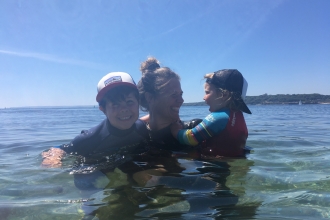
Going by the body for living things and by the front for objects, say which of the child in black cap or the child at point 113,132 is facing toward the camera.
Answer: the child

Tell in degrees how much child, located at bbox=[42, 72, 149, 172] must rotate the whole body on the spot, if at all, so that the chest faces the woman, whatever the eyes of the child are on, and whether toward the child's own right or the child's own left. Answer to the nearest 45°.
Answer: approximately 90° to the child's own left

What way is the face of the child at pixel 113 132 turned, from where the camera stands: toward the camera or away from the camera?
toward the camera

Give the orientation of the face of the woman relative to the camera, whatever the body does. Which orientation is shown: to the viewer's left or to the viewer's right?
to the viewer's right

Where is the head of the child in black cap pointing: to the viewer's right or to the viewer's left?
to the viewer's left

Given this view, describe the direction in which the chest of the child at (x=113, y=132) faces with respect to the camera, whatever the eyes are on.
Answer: toward the camera

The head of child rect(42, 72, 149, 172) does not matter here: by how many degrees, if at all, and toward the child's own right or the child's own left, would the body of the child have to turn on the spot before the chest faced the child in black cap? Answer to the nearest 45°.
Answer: approximately 90° to the child's own left

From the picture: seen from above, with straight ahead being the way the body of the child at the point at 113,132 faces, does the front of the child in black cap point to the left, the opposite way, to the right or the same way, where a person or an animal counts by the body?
to the right

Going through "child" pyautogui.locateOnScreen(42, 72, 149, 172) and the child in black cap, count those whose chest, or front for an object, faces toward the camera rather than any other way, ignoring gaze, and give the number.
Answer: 1

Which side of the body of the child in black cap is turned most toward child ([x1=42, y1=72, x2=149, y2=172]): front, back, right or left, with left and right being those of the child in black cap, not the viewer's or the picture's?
front

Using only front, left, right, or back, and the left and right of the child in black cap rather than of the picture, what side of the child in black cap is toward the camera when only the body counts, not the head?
left
